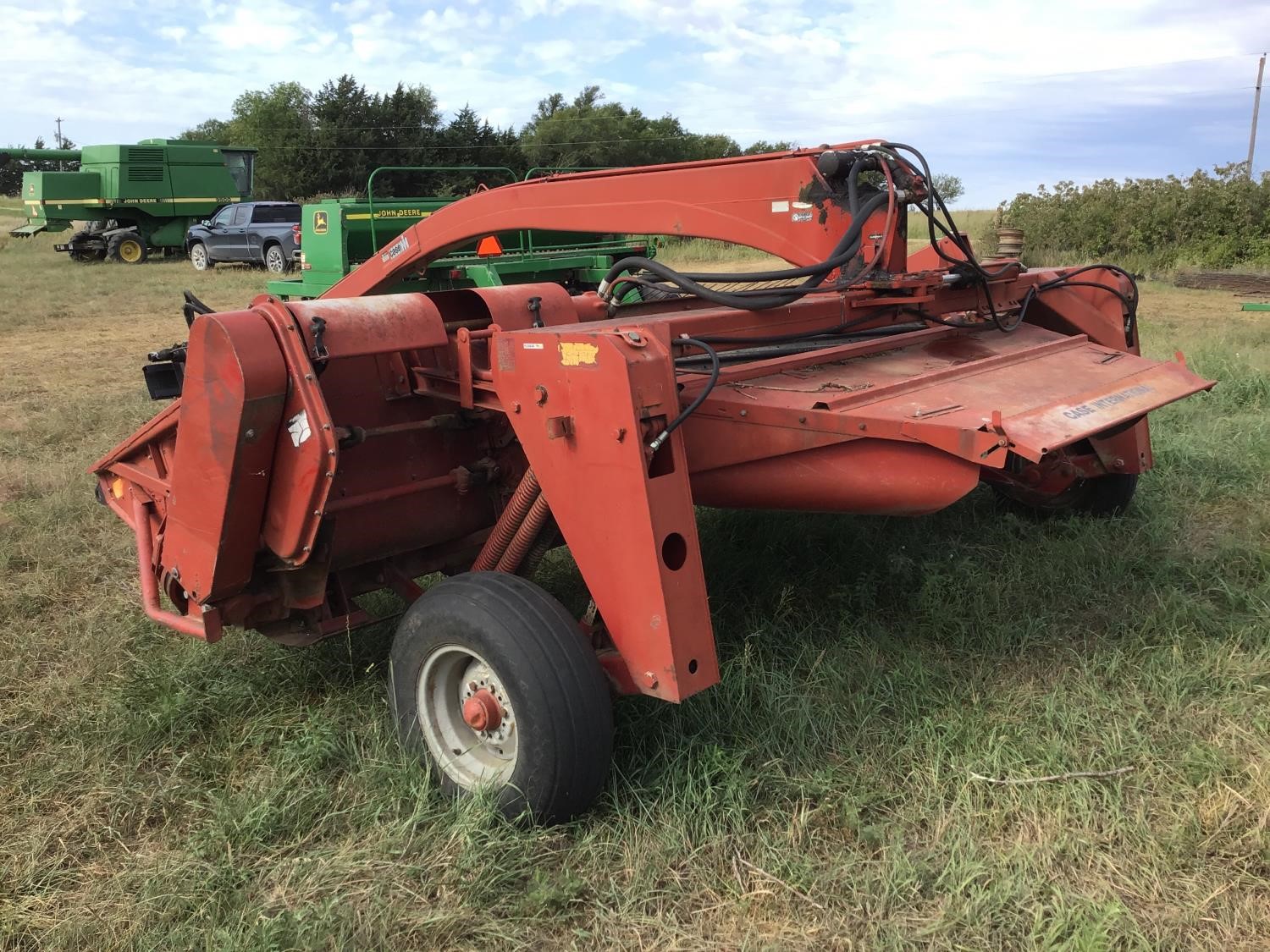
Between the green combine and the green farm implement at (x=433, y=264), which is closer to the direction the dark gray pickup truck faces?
the green combine

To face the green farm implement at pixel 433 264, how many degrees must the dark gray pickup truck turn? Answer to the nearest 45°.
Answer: approximately 135° to its left

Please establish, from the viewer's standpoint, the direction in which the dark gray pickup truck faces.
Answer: facing away from the viewer and to the left of the viewer
